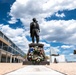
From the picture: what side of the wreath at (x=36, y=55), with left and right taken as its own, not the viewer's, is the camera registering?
front
